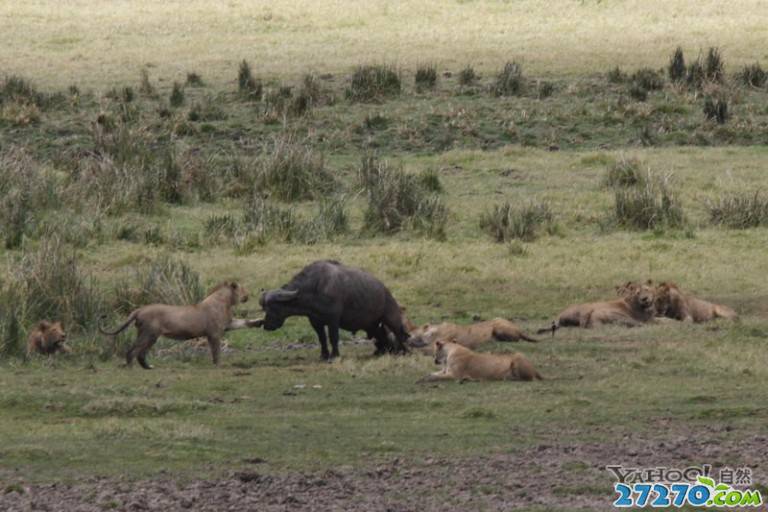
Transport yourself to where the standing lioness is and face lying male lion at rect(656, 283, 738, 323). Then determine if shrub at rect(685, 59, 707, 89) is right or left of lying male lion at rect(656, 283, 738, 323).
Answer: left

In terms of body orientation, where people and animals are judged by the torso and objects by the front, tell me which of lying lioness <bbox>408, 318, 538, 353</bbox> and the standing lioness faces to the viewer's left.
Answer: the lying lioness

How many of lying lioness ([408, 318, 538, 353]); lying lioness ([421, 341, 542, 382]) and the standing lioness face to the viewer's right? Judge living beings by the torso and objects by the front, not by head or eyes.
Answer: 1

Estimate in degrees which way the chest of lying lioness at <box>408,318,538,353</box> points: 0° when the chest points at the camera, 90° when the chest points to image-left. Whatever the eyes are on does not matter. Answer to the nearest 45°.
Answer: approximately 90°

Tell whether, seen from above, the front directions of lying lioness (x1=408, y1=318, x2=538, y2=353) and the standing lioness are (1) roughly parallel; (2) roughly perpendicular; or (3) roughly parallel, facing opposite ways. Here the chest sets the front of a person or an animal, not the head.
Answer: roughly parallel, facing opposite ways

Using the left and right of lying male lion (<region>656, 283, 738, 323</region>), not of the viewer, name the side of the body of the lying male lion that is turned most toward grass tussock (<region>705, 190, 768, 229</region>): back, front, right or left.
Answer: right

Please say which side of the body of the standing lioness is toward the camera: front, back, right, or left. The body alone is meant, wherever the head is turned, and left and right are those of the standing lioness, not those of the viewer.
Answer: right

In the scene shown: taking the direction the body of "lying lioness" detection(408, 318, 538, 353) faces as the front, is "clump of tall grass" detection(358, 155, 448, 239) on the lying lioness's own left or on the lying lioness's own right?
on the lying lioness's own right

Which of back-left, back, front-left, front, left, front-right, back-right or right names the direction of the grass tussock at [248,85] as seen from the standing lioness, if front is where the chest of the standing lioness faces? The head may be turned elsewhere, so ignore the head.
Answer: left

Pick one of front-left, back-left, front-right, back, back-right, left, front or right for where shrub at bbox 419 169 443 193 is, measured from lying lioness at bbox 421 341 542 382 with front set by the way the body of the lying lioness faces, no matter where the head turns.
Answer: right

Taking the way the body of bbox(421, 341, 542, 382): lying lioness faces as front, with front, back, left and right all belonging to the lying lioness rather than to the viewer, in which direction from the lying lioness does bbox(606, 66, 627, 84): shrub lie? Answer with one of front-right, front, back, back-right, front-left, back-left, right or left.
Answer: right

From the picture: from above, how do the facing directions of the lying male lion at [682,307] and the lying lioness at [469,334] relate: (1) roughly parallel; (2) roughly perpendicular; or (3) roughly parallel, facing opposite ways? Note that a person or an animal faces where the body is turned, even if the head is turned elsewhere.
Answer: roughly parallel

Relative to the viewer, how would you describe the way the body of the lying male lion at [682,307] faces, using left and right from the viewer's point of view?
facing to the left of the viewer

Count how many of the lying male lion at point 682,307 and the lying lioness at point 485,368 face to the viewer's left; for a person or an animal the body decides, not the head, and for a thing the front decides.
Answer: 2

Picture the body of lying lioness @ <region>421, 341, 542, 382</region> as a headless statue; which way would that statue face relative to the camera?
to the viewer's left

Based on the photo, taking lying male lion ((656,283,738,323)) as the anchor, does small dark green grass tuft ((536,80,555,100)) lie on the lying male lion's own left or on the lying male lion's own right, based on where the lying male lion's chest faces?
on the lying male lion's own right
